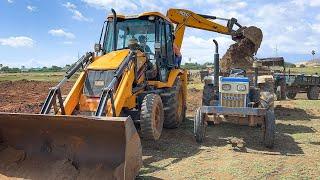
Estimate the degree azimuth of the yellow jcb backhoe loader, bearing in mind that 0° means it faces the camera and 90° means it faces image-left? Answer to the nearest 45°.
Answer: approximately 45°

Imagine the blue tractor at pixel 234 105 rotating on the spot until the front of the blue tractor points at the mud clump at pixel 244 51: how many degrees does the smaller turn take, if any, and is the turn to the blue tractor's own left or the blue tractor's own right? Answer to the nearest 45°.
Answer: approximately 180°

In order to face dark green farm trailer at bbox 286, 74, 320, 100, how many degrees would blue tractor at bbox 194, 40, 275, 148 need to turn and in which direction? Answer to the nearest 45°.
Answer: approximately 180°

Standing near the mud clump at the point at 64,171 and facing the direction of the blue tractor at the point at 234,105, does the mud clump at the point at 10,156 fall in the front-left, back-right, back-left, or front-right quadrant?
back-left

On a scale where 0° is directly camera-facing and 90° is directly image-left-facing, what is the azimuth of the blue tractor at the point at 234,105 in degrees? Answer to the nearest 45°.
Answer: approximately 0°
